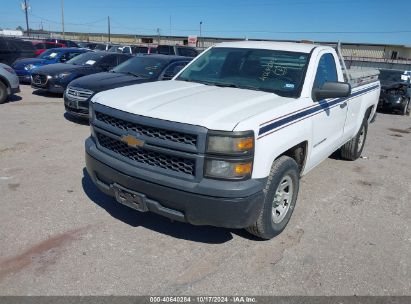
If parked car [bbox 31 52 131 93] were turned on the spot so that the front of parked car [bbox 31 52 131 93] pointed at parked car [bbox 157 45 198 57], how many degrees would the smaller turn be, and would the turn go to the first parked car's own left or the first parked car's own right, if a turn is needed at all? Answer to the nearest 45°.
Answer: approximately 180°

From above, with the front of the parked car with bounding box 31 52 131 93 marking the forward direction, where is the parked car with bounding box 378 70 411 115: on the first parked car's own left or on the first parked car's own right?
on the first parked car's own left

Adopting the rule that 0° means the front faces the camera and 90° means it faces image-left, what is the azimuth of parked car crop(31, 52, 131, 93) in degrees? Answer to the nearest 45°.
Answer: approximately 45°

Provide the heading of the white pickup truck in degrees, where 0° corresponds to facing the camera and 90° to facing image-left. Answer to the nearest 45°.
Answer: approximately 45°

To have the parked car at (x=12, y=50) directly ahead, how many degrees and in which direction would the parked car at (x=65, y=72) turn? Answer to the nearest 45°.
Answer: approximately 135° to its right

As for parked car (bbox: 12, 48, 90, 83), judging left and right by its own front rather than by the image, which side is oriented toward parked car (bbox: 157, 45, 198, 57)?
back

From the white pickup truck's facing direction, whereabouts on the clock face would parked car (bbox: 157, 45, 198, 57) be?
The parked car is roughly at 4 o'clock from the white pickup truck.

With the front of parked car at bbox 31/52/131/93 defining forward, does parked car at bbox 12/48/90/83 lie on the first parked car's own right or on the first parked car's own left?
on the first parked car's own right
